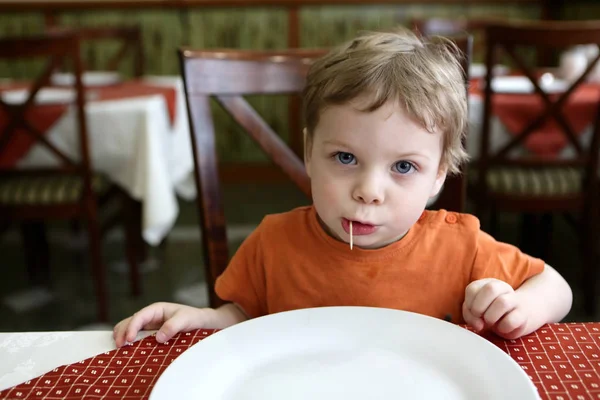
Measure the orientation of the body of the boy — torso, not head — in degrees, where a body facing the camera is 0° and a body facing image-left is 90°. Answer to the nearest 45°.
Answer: approximately 0°

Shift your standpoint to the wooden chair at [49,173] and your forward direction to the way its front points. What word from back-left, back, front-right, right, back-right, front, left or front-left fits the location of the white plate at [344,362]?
back

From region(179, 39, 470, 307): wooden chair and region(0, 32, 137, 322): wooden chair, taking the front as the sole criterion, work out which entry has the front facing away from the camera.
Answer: region(0, 32, 137, 322): wooden chair

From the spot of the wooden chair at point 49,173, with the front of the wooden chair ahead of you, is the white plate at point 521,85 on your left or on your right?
on your right

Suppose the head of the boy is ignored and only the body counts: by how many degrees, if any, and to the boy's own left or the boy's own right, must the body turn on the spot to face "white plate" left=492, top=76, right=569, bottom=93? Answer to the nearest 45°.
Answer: approximately 180°

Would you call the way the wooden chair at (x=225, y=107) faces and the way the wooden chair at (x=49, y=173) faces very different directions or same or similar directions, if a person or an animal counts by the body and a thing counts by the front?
very different directions

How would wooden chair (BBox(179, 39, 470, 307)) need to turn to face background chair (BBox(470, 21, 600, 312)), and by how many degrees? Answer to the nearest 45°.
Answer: approximately 135° to its left

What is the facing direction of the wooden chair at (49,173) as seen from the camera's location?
facing away from the viewer

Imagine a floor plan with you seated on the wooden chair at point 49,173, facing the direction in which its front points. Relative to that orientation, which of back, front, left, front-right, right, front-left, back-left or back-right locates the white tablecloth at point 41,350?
back
